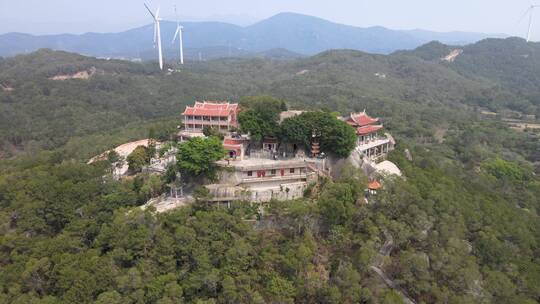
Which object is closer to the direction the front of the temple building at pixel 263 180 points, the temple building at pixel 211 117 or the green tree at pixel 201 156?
the green tree

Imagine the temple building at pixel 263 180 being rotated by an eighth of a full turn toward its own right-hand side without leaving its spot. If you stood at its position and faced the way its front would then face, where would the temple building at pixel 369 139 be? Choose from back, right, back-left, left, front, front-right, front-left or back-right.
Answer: back

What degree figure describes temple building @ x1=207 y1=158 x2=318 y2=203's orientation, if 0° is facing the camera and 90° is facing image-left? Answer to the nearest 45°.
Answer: approximately 0°

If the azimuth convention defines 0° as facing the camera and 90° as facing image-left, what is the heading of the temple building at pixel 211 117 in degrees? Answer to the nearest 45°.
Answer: approximately 0°

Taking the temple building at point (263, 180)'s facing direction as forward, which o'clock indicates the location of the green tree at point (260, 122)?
The green tree is roughly at 6 o'clock from the temple building.

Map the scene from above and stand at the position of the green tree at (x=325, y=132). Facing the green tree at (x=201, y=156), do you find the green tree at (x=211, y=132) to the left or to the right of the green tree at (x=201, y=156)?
right

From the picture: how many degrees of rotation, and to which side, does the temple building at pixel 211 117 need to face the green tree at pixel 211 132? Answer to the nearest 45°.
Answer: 0° — it already faces it

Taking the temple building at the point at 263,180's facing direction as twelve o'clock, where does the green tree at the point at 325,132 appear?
The green tree is roughly at 8 o'clock from the temple building.

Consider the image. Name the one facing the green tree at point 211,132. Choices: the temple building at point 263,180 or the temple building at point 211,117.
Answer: the temple building at point 211,117

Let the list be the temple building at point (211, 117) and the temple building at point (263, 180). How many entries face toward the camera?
2

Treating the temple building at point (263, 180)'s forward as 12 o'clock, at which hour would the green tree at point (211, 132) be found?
The green tree is roughly at 5 o'clock from the temple building.

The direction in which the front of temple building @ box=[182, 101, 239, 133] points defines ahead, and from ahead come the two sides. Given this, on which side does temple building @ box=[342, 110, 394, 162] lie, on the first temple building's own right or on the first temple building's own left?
on the first temple building's own left

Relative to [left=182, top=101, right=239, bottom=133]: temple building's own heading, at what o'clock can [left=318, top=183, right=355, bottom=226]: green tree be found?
The green tree is roughly at 11 o'clock from the temple building.

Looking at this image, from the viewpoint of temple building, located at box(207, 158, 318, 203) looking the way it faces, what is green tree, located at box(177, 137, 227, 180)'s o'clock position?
The green tree is roughly at 3 o'clock from the temple building.

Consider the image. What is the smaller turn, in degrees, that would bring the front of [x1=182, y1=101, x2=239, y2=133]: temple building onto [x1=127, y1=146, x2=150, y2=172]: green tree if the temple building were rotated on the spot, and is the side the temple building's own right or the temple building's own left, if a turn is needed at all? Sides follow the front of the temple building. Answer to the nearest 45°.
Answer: approximately 45° to the temple building's own right
